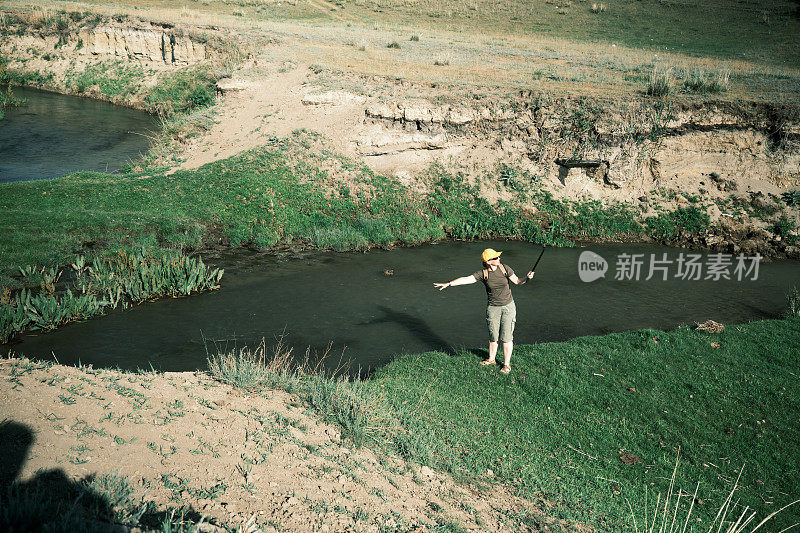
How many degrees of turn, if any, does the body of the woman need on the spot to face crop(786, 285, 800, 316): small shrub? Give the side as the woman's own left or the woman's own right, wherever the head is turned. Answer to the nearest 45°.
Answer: approximately 135° to the woman's own left

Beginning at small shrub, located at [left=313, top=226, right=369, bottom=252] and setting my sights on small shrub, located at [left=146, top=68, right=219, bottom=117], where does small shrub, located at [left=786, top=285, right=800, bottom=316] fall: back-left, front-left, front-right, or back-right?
back-right

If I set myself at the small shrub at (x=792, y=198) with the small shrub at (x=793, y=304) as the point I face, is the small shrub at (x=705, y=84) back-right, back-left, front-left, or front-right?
back-right

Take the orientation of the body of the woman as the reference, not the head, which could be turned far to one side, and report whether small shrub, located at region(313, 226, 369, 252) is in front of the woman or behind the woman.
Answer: behind

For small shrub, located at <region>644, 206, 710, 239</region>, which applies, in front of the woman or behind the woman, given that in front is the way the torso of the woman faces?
behind

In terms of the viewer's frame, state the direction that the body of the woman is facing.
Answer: toward the camera

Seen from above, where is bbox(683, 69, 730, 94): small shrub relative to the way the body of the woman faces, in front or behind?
behind

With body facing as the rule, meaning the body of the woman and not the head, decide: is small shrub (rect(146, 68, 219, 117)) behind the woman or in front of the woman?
behind

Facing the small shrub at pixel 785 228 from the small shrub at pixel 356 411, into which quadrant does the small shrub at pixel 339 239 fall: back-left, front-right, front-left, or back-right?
front-left

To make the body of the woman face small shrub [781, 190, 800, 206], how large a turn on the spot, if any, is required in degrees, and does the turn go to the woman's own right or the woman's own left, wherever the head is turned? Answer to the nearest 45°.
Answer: approximately 135° to the woman's own left
